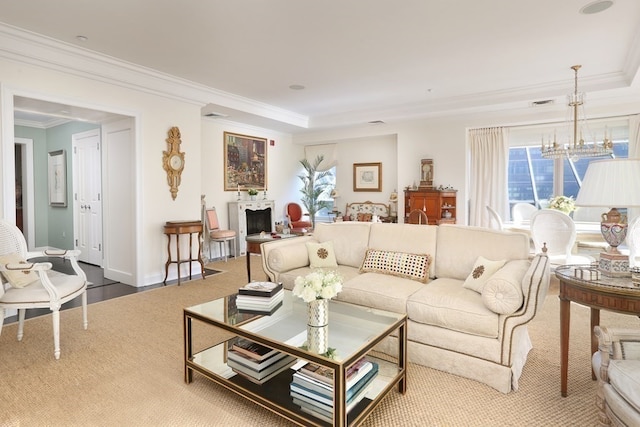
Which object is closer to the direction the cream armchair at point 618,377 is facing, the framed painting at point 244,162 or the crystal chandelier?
the framed painting

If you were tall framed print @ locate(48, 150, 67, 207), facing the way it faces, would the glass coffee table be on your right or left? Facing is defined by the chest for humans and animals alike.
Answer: on your left

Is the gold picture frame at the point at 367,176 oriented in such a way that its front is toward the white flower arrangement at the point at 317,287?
yes

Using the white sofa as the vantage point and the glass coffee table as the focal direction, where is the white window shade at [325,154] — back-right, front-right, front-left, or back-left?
back-right

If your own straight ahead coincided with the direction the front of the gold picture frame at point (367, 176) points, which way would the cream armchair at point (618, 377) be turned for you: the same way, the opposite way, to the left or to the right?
to the right

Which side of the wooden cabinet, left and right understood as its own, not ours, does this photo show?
front

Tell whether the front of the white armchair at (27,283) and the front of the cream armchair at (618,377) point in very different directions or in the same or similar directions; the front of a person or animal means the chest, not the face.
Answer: very different directions

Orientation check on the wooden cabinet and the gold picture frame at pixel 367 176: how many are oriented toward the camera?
2

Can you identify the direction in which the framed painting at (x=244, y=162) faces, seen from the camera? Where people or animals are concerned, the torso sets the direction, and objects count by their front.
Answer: facing the viewer and to the right of the viewer

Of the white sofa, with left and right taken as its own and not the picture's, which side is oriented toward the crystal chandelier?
back

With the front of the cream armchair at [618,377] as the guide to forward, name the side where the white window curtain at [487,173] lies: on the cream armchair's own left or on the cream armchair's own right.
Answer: on the cream armchair's own right

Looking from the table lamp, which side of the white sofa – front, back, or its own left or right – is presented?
left

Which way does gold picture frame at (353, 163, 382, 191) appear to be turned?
toward the camera

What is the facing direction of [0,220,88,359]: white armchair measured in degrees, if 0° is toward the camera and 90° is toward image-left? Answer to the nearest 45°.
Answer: approximately 315°

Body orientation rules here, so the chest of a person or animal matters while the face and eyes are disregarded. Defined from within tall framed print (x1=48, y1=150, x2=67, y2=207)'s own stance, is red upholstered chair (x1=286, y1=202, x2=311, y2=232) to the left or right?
on its left

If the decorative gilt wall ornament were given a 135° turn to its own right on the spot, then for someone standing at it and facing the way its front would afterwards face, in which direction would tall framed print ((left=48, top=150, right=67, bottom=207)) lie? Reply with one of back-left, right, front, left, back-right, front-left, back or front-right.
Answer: front-right
